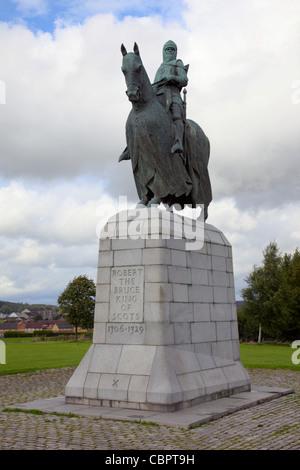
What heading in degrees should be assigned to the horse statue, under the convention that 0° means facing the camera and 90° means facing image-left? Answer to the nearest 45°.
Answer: approximately 45°

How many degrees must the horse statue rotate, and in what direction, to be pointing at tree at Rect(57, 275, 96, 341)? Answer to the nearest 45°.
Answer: approximately 135° to its right

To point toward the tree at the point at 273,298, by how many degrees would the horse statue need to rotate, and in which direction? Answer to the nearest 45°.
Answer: approximately 135° to its right
